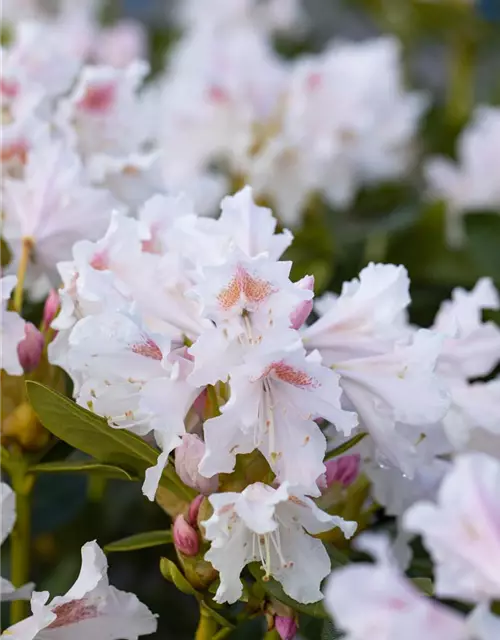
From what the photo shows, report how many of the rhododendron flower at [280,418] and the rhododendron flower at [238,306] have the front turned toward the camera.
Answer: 2

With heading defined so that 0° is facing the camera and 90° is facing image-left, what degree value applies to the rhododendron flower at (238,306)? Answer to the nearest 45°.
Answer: approximately 0°

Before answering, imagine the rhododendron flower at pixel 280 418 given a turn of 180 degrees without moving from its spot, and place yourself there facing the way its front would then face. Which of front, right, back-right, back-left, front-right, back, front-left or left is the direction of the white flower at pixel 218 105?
front
